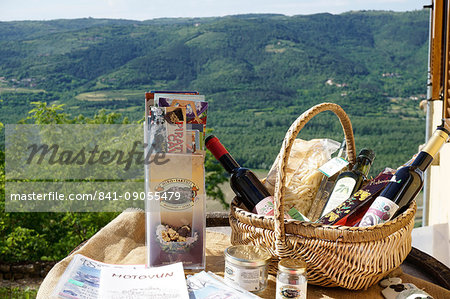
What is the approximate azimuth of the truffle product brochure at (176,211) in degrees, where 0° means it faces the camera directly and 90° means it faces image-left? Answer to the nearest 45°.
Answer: approximately 0°
